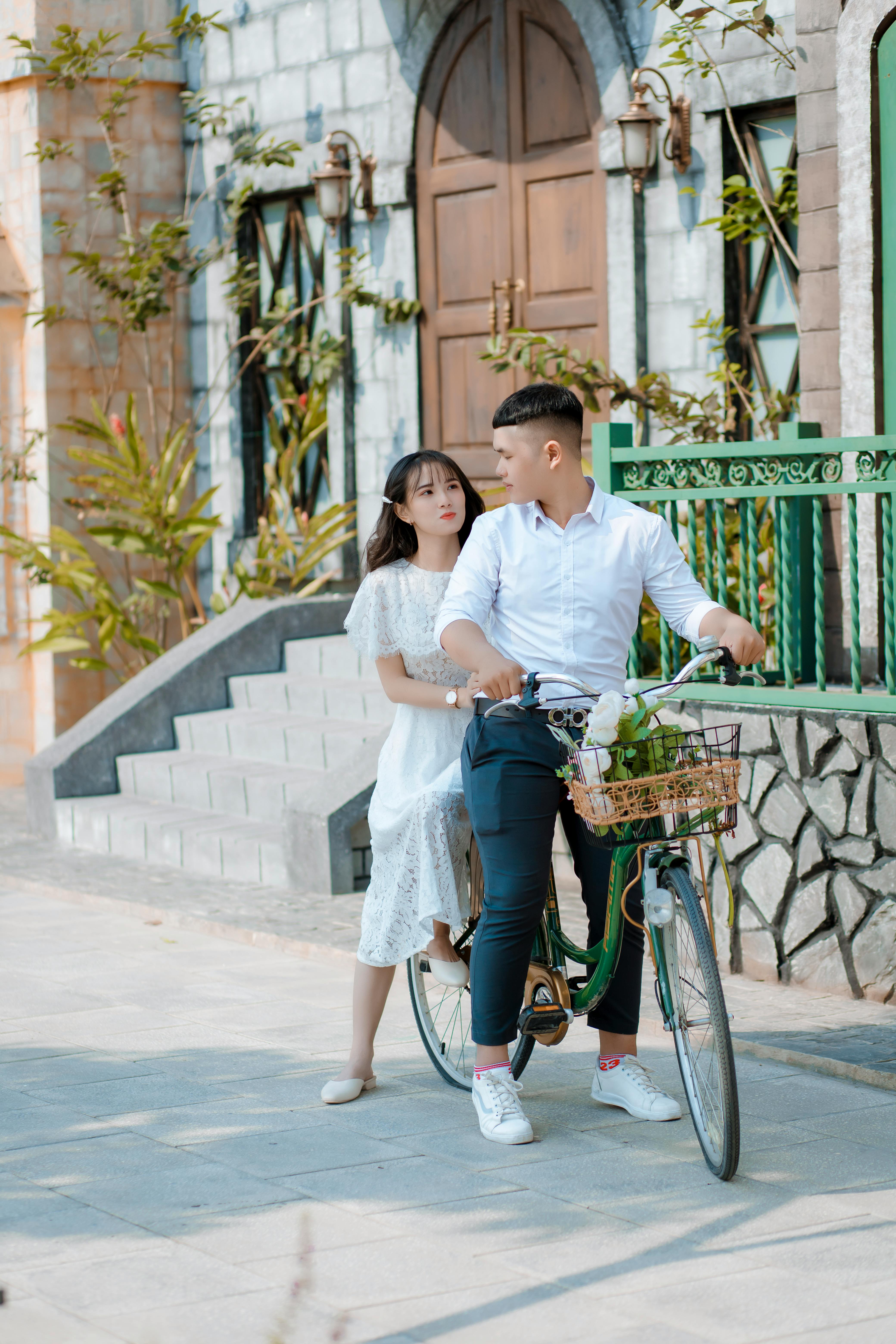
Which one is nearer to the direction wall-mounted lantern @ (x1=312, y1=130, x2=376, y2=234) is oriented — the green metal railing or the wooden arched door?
the green metal railing

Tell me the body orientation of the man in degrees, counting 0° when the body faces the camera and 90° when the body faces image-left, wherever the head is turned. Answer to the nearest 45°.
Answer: approximately 0°

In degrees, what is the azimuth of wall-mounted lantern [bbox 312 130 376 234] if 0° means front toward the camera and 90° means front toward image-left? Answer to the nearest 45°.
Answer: approximately 45°

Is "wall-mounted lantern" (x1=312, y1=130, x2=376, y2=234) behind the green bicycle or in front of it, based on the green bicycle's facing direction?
behind

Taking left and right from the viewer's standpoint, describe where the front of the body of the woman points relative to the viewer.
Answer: facing the viewer and to the right of the viewer

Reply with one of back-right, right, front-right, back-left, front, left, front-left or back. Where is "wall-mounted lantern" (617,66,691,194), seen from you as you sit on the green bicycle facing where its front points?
back-left
